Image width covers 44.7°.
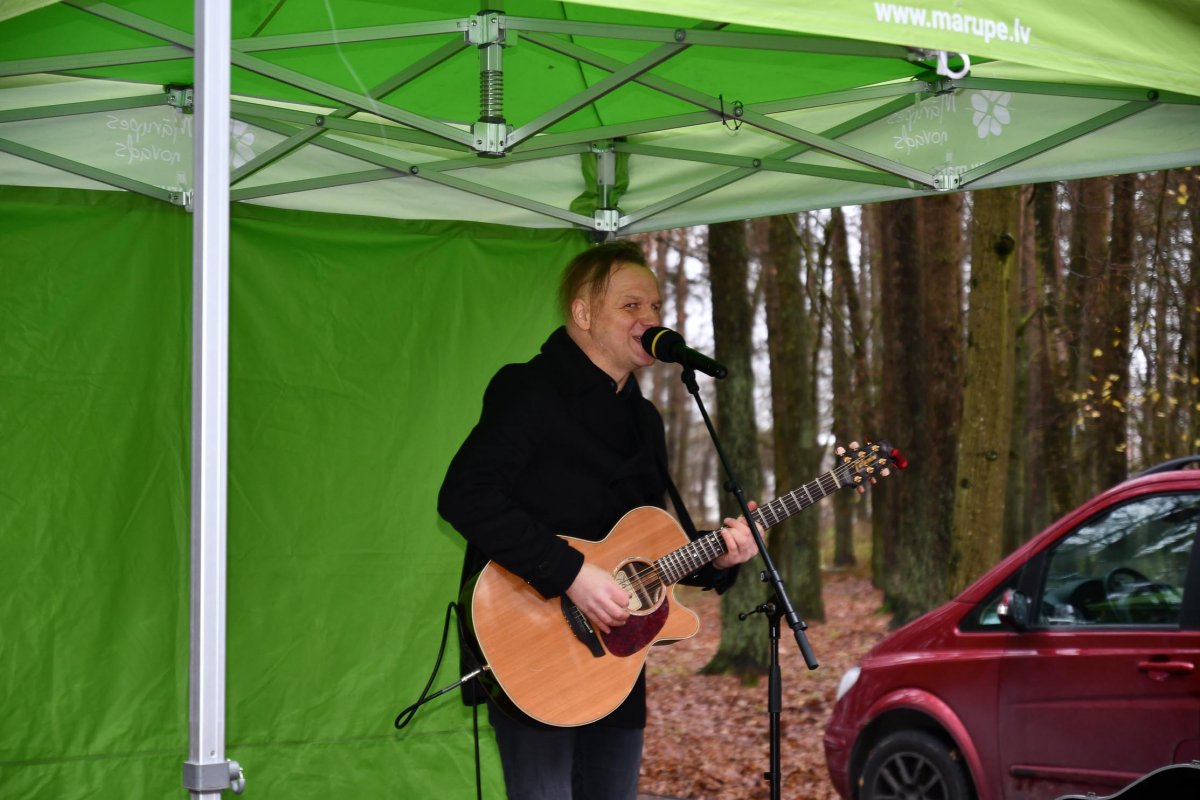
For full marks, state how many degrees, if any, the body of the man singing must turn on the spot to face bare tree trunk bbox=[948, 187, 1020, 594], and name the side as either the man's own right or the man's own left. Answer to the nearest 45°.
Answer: approximately 90° to the man's own left

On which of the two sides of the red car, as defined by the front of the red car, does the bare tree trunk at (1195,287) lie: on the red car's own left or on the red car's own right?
on the red car's own right

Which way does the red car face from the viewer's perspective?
to the viewer's left

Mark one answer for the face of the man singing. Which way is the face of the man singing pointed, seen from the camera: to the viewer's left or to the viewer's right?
to the viewer's right

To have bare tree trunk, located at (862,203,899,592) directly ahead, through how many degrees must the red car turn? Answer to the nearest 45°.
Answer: approximately 90° to its right

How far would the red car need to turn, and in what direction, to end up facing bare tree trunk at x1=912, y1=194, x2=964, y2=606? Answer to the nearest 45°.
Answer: approximately 90° to its right

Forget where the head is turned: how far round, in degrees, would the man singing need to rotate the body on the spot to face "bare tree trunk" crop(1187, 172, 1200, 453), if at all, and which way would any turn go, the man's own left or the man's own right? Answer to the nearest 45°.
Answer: approximately 90° to the man's own left

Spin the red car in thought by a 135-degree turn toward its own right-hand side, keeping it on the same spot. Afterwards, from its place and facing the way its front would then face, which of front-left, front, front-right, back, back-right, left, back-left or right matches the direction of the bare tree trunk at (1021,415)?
front-left

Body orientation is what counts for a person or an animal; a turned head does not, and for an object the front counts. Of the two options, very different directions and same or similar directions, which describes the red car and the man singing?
very different directions
